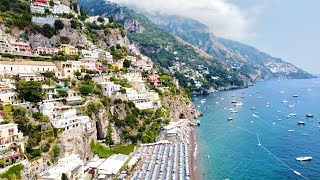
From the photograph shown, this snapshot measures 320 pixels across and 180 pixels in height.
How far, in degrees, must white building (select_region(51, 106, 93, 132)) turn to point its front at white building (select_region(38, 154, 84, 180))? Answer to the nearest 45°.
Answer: approximately 45° to its right

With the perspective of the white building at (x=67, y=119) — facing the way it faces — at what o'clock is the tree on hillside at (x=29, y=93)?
The tree on hillside is roughly at 5 o'clock from the white building.

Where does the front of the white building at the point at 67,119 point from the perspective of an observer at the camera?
facing the viewer and to the right of the viewer

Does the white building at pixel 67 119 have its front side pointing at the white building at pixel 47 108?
no

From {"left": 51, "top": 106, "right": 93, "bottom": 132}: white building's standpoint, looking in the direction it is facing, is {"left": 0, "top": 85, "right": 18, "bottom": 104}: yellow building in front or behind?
behind

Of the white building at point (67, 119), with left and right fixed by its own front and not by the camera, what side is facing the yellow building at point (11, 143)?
right

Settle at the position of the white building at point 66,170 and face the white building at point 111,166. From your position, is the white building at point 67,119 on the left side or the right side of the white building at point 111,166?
left
